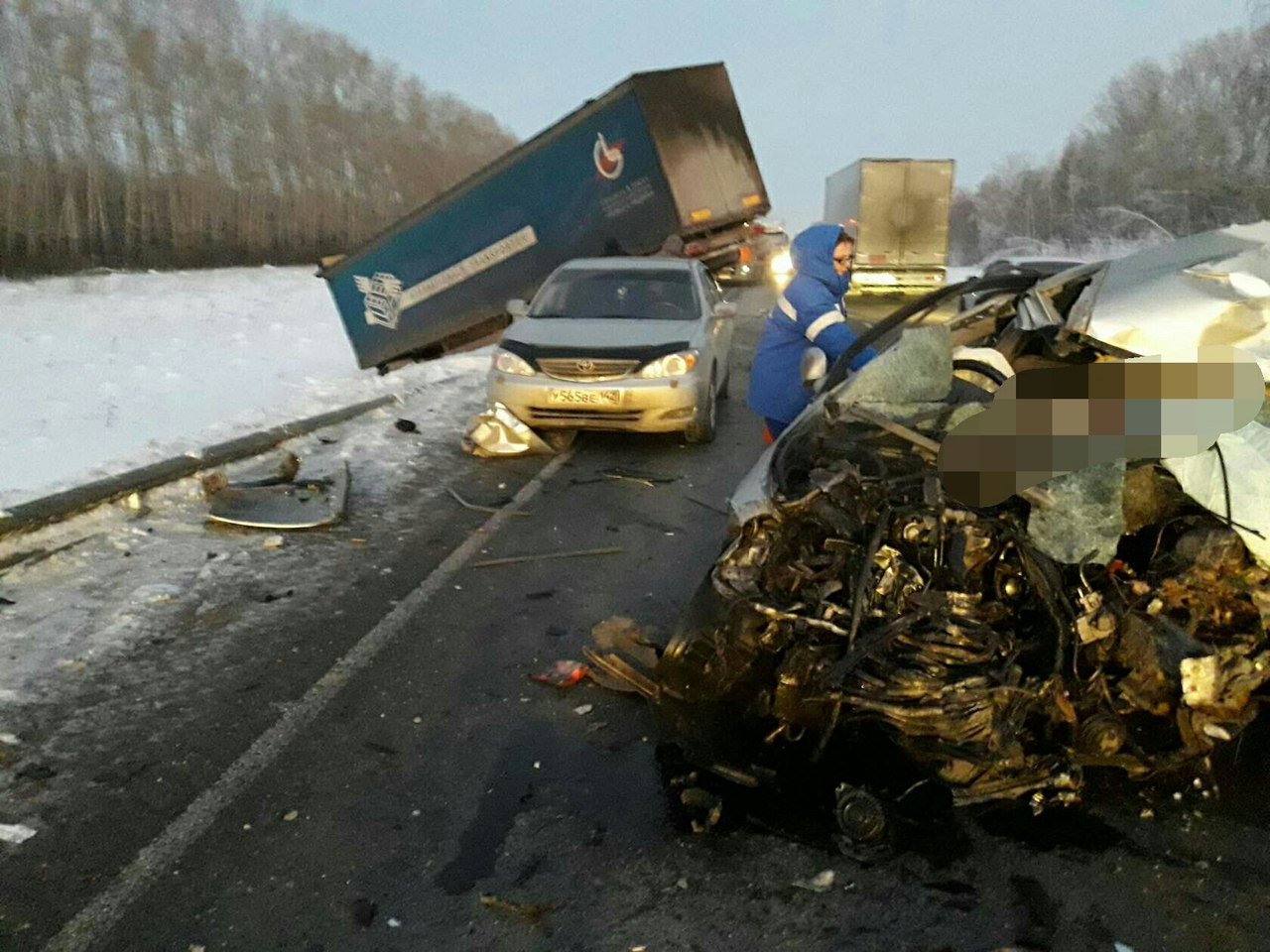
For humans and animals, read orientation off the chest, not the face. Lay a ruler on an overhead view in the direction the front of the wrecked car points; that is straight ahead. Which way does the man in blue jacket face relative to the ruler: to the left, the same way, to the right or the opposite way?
to the left

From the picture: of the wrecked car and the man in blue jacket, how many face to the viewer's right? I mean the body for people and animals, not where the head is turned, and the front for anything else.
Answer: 1

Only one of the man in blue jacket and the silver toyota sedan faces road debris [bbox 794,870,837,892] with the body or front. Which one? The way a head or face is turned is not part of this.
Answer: the silver toyota sedan

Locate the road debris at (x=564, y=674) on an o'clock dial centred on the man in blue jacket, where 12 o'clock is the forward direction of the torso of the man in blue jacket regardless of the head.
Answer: The road debris is roughly at 4 o'clock from the man in blue jacket.

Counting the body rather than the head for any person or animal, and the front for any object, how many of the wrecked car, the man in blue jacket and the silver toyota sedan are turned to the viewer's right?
1

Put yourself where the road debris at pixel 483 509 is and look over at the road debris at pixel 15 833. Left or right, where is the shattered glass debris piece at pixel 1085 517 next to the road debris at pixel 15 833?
left

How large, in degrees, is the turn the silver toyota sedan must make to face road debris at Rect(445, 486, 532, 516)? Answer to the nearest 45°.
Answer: approximately 45° to its right

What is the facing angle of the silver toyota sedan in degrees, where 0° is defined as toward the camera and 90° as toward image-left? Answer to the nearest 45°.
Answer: approximately 0°

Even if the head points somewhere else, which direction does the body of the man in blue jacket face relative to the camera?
to the viewer's right

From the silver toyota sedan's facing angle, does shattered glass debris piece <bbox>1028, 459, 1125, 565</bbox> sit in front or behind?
in front

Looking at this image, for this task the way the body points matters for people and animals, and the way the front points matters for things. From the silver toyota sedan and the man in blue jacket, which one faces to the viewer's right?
the man in blue jacket

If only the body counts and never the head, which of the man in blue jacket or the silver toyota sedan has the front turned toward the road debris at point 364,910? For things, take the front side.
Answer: the silver toyota sedan

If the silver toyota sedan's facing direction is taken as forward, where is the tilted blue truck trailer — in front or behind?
behind
